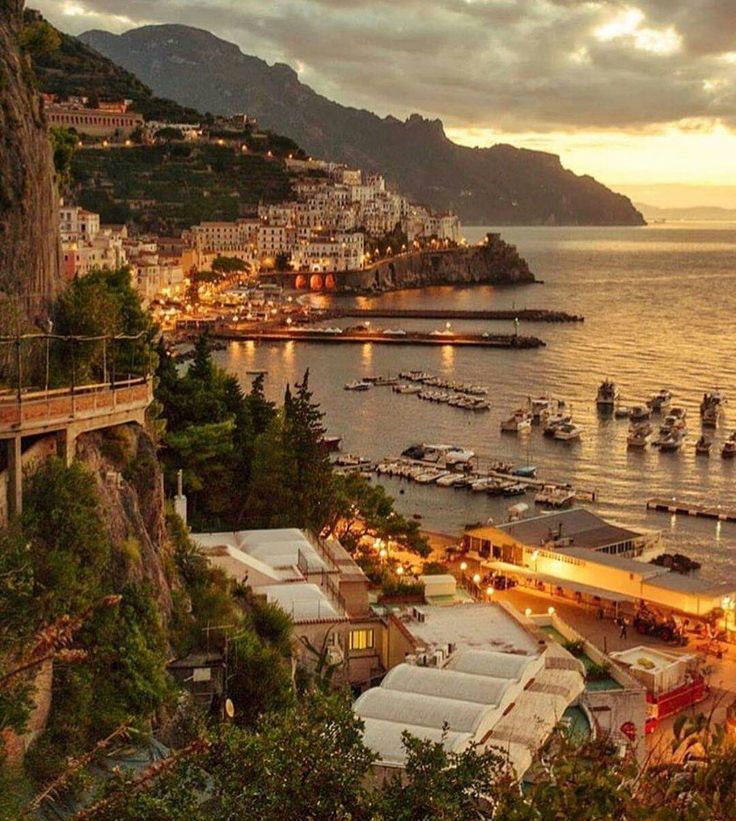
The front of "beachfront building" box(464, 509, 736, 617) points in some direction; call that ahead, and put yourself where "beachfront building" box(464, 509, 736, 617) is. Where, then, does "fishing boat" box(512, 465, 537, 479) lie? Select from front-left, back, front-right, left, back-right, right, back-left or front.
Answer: back-right

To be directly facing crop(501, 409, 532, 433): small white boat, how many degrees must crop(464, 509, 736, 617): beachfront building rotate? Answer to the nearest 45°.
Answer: approximately 135° to its right

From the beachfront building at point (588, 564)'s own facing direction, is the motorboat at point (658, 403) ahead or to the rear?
to the rear

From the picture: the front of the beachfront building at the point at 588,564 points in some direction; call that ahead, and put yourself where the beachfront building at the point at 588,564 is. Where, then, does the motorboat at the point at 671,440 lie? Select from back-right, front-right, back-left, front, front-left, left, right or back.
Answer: back-right
